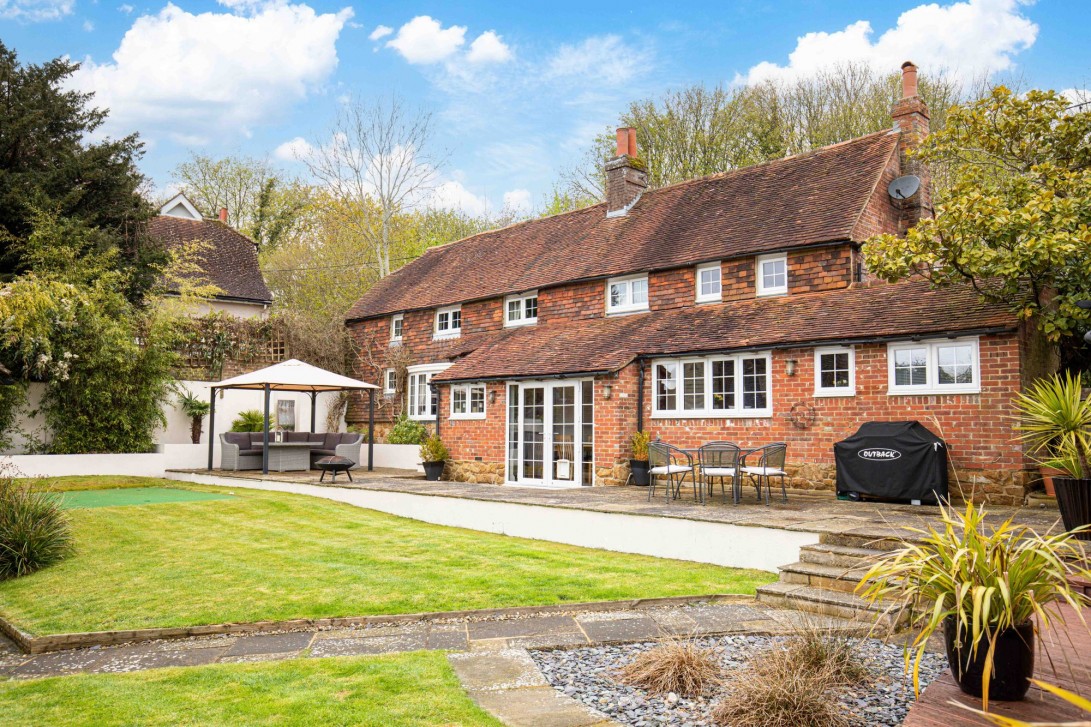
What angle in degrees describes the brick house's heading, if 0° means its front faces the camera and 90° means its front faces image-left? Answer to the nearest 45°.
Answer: approximately 45°

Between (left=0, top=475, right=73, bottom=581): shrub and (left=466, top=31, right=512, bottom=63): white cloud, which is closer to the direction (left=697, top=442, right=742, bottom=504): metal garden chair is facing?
the white cloud

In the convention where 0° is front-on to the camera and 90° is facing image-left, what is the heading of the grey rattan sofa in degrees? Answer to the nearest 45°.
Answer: approximately 0°

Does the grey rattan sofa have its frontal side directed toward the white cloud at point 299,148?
no

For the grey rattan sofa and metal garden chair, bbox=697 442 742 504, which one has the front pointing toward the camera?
the grey rattan sofa

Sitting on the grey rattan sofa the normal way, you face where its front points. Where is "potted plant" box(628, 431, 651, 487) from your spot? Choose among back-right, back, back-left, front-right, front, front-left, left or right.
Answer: front-left

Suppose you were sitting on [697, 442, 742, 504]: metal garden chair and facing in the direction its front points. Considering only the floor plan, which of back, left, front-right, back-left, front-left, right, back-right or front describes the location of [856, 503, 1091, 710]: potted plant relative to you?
back

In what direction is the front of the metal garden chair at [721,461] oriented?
away from the camera

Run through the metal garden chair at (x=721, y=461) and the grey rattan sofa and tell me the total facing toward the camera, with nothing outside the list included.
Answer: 1

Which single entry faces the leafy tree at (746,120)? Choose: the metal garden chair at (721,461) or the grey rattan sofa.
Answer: the metal garden chair

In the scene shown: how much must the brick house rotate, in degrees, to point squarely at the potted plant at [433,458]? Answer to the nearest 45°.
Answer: approximately 45° to its right

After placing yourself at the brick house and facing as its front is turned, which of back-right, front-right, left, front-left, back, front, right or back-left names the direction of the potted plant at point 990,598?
front-left

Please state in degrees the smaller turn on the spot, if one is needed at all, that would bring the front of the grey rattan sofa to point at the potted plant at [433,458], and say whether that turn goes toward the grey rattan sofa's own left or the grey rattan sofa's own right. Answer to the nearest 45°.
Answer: approximately 45° to the grey rattan sofa's own left

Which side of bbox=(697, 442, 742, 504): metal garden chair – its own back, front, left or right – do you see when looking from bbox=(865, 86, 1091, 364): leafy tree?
right

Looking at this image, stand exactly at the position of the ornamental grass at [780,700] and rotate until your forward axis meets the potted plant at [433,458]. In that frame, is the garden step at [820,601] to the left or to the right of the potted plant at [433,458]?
right

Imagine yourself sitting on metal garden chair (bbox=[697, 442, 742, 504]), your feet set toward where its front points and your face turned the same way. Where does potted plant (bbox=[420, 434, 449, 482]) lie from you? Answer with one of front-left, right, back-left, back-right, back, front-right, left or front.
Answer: front-left

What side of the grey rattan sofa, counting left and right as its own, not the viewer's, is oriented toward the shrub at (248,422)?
back

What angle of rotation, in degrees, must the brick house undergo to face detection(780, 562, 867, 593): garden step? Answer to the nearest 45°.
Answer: approximately 45° to its left
